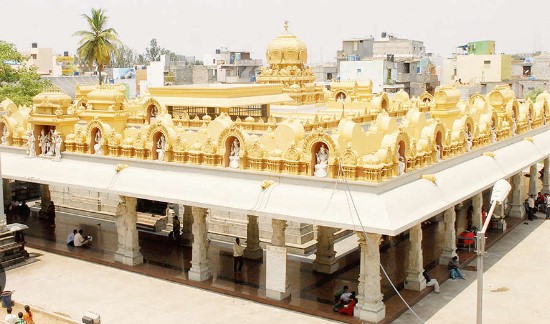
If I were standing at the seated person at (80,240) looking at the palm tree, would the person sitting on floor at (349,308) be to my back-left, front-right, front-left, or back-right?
back-right

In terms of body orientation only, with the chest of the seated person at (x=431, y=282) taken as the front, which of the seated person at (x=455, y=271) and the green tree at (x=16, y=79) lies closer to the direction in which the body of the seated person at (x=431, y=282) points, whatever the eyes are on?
the seated person
